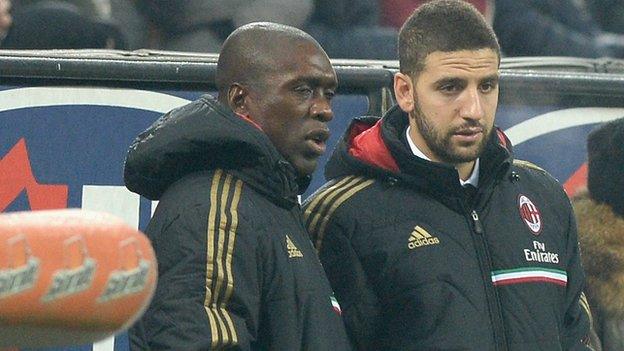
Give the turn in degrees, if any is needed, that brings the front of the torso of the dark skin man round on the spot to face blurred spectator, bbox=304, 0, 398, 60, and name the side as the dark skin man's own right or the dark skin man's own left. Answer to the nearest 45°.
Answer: approximately 135° to the dark skin man's own left

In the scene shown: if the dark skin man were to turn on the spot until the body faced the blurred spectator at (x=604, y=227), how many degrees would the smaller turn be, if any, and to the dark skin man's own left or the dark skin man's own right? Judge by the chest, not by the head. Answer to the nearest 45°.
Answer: approximately 90° to the dark skin man's own left

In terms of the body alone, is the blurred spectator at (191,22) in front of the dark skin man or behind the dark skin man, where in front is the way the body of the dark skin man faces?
behind

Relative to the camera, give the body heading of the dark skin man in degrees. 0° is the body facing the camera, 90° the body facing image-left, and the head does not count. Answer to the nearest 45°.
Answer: approximately 315°

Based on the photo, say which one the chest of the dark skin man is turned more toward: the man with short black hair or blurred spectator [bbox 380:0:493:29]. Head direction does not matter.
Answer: the man with short black hair

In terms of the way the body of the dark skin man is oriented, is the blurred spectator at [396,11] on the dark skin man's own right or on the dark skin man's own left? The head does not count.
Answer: on the dark skin man's own left

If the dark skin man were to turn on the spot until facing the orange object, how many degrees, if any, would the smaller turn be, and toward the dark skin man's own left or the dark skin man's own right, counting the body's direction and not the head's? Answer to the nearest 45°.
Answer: approximately 45° to the dark skin man's own right
